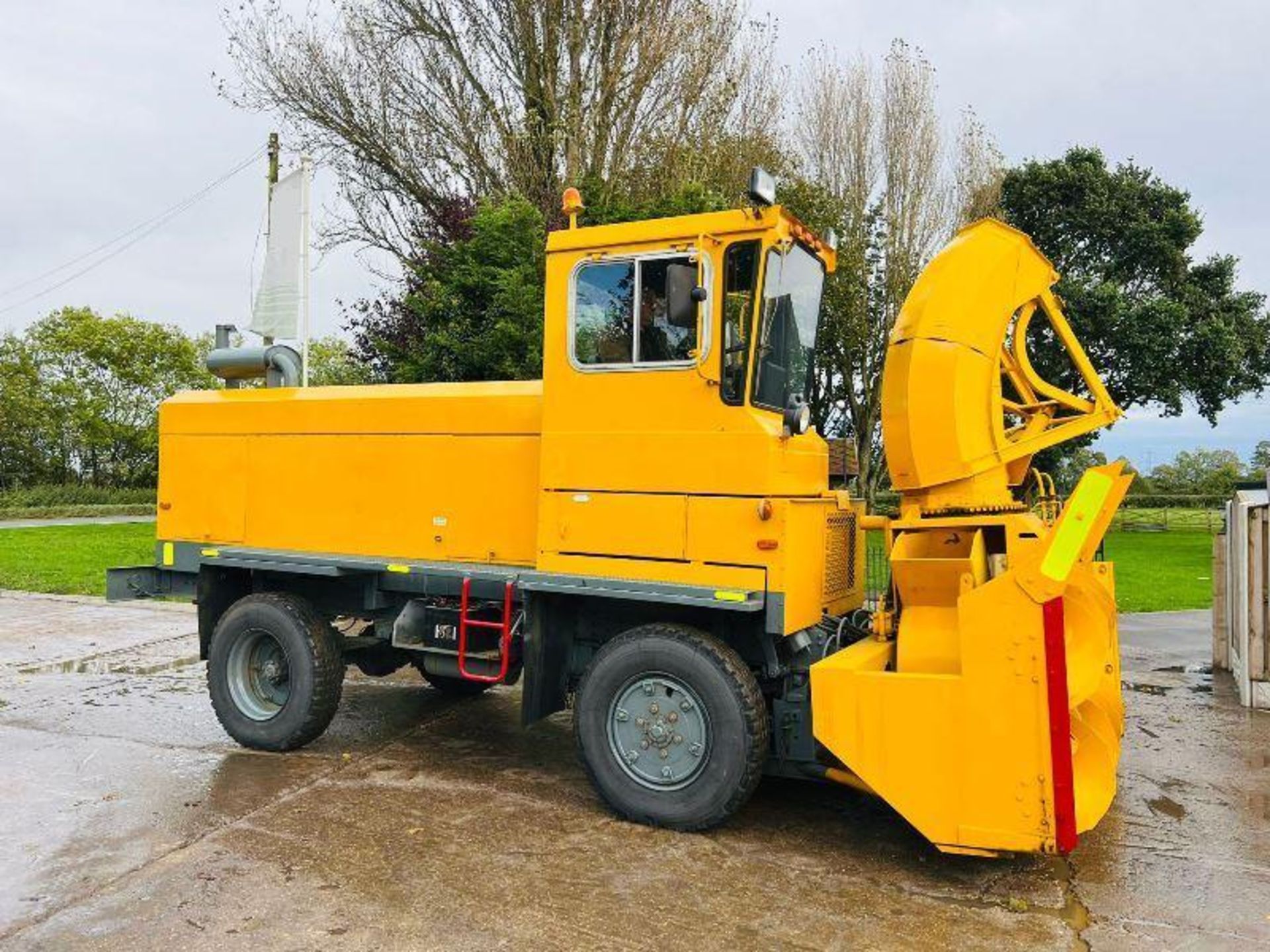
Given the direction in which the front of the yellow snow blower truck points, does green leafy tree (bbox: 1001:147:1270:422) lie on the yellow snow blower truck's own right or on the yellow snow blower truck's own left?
on the yellow snow blower truck's own left

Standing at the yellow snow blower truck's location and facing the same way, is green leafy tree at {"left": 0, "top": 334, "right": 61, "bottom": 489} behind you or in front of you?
behind

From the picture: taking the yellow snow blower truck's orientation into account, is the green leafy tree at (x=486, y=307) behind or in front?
behind

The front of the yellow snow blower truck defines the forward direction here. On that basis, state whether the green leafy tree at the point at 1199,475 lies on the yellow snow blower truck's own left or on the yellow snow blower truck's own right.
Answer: on the yellow snow blower truck's own left

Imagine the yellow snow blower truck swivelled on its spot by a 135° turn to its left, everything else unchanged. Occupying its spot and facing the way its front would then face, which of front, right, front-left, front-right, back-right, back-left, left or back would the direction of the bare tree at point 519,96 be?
front

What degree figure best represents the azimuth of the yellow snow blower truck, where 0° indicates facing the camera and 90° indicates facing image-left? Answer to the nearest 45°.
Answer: approximately 315°

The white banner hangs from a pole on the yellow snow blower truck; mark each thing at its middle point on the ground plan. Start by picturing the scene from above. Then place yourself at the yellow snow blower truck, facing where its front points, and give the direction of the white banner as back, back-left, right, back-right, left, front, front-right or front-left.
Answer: back

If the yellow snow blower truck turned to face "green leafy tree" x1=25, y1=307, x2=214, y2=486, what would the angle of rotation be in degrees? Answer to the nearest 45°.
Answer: approximately 180°

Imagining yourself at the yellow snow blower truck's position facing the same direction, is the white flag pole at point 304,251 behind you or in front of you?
behind

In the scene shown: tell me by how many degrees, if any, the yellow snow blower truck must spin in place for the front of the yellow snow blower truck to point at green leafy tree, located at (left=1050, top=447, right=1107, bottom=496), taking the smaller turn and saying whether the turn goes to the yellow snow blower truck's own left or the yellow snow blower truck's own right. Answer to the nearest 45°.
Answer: approximately 90° to the yellow snow blower truck's own left
